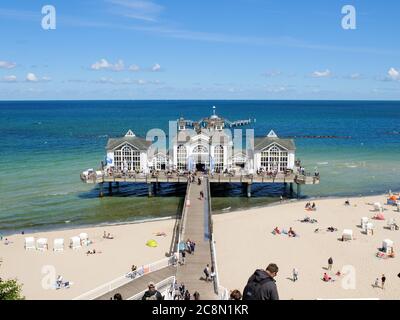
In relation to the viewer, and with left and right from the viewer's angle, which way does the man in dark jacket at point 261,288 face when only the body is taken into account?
facing away from the viewer and to the right of the viewer

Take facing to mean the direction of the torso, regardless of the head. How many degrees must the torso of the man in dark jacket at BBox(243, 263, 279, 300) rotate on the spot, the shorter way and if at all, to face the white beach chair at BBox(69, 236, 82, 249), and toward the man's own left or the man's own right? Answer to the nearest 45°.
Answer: approximately 90° to the man's own left

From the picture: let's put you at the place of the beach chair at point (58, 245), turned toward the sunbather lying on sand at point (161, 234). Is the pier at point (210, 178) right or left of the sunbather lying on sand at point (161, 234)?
left

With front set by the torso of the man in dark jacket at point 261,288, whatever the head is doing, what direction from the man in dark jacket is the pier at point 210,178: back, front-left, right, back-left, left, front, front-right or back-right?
front-left

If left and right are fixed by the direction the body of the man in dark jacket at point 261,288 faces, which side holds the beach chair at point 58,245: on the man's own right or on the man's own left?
on the man's own left

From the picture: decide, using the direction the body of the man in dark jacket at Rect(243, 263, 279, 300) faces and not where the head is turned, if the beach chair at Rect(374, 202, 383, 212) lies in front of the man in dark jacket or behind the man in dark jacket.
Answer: in front
